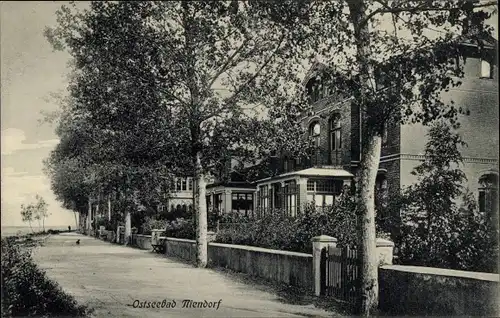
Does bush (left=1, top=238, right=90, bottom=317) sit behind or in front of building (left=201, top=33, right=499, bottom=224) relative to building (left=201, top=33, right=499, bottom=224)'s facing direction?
in front

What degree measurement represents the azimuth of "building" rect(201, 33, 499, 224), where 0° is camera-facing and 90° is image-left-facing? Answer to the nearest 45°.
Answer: approximately 45°

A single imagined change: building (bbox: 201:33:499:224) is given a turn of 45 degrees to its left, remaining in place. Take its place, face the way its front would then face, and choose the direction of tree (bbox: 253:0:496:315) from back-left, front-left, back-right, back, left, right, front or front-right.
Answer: front

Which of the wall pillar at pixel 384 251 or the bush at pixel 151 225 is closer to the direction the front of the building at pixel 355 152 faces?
the wall pillar

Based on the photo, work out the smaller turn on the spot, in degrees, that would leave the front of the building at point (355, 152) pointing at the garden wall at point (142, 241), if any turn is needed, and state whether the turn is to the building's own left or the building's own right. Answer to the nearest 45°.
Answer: approximately 90° to the building's own right
